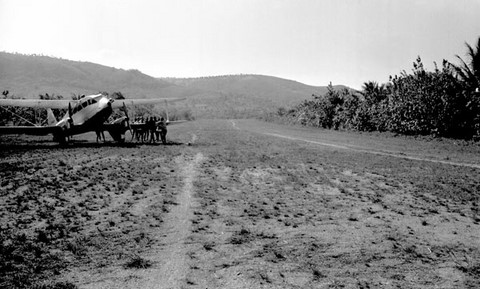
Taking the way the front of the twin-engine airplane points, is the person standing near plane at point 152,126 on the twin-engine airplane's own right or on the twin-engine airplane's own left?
on the twin-engine airplane's own left
